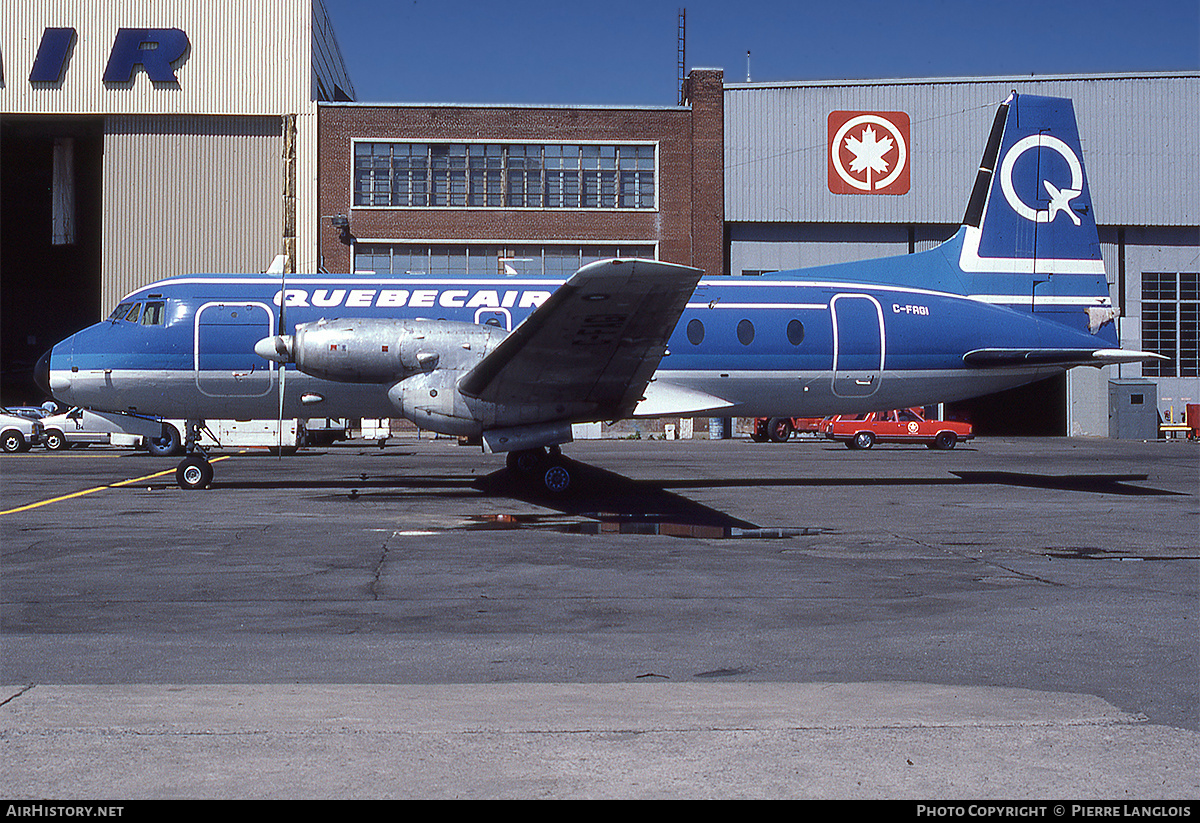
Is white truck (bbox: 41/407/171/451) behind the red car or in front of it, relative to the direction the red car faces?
behind

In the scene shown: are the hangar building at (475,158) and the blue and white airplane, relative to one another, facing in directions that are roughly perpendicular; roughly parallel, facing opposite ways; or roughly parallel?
roughly perpendicular

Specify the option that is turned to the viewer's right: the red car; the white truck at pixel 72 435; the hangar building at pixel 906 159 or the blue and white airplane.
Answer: the red car

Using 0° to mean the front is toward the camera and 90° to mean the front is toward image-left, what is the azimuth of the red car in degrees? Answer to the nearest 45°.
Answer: approximately 270°

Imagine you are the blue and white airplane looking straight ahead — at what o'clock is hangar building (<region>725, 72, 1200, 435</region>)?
The hangar building is roughly at 4 o'clock from the blue and white airplane.

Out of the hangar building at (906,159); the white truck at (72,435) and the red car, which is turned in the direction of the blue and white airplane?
the hangar building

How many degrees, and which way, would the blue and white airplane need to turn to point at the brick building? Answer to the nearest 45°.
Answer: approximately 90° to its right

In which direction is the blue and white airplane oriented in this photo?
to the viewer's left

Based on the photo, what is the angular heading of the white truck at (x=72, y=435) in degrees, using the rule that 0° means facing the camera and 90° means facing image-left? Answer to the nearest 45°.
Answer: approximately 90°

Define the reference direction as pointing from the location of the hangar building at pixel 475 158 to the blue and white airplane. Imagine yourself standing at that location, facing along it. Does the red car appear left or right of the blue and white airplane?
left

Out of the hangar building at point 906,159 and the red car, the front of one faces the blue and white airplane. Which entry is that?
the hangar building

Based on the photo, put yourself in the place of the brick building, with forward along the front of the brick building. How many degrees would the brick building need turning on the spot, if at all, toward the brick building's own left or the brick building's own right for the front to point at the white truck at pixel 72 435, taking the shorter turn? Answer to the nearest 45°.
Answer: approximately 45° to the brick building's own right

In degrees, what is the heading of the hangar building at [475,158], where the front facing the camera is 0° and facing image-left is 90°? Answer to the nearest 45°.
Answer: approximately 0°

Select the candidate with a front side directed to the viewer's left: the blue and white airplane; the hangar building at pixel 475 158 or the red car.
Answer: the blue and white airplane

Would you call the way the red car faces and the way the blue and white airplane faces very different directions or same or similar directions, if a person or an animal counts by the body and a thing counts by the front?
very different directions

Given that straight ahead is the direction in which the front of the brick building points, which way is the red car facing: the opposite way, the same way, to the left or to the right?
to the left
